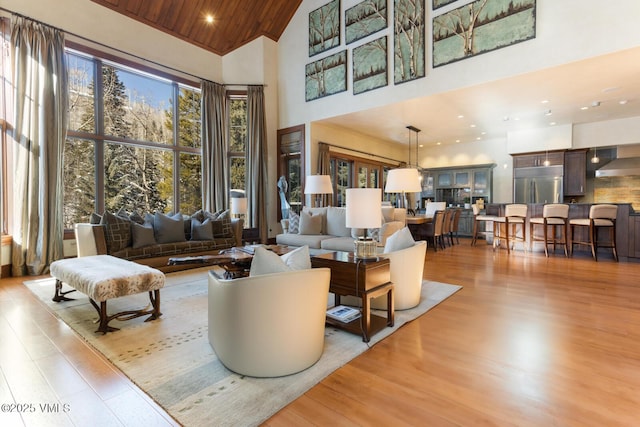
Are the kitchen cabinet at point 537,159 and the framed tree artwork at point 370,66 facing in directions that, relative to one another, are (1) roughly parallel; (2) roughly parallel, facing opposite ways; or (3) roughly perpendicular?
roughly parallel

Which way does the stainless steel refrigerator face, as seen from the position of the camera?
facing the viewer

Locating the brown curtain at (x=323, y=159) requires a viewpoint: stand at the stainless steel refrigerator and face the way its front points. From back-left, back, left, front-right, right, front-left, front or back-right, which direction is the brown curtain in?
front-right

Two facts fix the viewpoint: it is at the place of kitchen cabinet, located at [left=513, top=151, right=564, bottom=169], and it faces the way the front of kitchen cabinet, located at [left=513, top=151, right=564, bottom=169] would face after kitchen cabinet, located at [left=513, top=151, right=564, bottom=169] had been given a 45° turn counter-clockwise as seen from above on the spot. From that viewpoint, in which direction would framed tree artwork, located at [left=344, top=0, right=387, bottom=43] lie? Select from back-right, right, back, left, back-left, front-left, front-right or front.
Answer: right

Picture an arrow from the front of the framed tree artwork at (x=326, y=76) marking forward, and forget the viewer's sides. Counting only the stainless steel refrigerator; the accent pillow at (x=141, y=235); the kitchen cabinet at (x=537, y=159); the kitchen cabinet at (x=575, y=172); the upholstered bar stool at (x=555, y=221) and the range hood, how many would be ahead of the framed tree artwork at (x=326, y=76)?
1

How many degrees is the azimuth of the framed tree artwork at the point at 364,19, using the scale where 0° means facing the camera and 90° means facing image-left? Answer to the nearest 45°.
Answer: approximately 45°

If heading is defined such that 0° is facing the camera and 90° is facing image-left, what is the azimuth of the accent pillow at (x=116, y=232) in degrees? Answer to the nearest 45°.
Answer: approximately 315°

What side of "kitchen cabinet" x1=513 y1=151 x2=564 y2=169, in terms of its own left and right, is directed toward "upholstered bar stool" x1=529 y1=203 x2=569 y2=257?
front

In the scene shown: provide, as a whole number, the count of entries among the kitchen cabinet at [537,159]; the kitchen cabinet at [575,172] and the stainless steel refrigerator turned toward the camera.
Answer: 3

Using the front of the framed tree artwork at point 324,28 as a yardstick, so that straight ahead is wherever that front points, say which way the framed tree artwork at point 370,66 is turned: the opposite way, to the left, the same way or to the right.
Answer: the same way

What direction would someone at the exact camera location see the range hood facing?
facing the viewer and to the left of the viewer

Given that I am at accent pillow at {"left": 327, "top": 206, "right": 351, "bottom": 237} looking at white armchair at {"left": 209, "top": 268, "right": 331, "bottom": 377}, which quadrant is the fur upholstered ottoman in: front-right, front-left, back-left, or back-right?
front-right

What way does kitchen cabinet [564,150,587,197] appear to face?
toward the camera

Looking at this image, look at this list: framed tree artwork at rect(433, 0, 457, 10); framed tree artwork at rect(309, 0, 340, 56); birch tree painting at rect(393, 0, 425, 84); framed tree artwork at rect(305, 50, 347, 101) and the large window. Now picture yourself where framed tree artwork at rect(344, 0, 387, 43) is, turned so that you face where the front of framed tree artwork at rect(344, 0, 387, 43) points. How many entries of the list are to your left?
2

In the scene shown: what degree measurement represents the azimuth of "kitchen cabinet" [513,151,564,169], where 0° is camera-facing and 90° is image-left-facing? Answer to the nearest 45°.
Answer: approximately 0°
